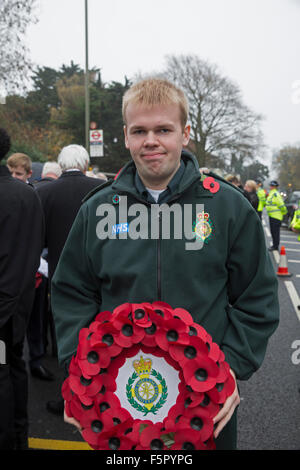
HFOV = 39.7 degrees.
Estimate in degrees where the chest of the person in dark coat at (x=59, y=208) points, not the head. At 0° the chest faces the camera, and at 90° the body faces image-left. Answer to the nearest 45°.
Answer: approximately 180°

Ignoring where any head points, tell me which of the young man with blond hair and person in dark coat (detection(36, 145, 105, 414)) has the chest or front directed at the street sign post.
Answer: the person in dark coat

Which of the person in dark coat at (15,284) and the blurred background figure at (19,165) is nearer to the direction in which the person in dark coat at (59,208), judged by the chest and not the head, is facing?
the blurred background figure

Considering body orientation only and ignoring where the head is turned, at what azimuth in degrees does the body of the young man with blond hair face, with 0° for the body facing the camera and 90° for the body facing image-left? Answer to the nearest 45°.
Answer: approximately 0°

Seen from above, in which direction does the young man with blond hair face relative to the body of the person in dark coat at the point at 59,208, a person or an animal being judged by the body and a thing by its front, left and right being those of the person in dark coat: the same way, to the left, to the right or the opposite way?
the opposite way

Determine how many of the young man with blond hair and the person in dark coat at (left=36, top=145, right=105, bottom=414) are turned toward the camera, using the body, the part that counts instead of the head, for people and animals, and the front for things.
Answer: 1

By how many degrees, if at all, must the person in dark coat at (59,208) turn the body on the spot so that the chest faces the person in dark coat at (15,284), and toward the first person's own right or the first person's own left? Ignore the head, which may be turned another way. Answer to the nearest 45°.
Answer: approximately 180°

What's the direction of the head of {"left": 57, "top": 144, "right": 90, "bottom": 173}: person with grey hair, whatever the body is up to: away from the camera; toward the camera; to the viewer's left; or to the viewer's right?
away from the camera

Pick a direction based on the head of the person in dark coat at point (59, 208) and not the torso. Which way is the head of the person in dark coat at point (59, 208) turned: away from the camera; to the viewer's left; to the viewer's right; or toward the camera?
away from the camera

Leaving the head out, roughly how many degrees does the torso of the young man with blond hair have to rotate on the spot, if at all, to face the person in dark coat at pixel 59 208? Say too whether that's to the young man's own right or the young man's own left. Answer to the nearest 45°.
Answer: approximately 135° to the young man's own right

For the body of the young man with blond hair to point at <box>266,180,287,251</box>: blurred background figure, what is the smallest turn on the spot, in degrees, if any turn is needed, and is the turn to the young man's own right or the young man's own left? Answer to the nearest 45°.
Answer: approximately 180°

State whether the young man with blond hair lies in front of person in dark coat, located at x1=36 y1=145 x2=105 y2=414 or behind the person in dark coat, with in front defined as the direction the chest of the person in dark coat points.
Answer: behind

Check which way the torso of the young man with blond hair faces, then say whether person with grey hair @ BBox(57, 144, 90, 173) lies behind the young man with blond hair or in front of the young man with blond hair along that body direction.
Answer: behind

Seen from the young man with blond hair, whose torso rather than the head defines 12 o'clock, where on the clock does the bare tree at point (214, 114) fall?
The bare tree is roughly at 6 o'clock from the young man with blond hair.
